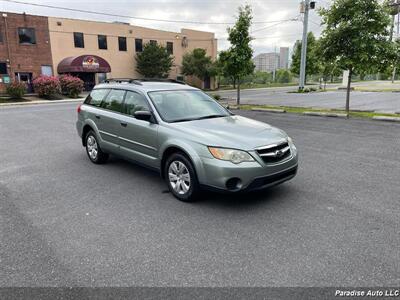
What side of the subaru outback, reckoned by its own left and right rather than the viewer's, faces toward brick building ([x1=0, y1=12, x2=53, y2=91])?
back

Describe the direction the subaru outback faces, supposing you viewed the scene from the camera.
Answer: facing the viewer and to the right of the viewer

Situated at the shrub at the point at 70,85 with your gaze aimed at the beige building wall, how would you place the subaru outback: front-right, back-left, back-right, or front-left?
back-right

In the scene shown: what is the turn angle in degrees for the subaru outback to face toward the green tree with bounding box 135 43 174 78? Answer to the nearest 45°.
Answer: approximately 135° to its left

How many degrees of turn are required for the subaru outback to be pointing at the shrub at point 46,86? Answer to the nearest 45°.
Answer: approximately 180°

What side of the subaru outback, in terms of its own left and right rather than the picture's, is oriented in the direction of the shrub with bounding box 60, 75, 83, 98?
back
